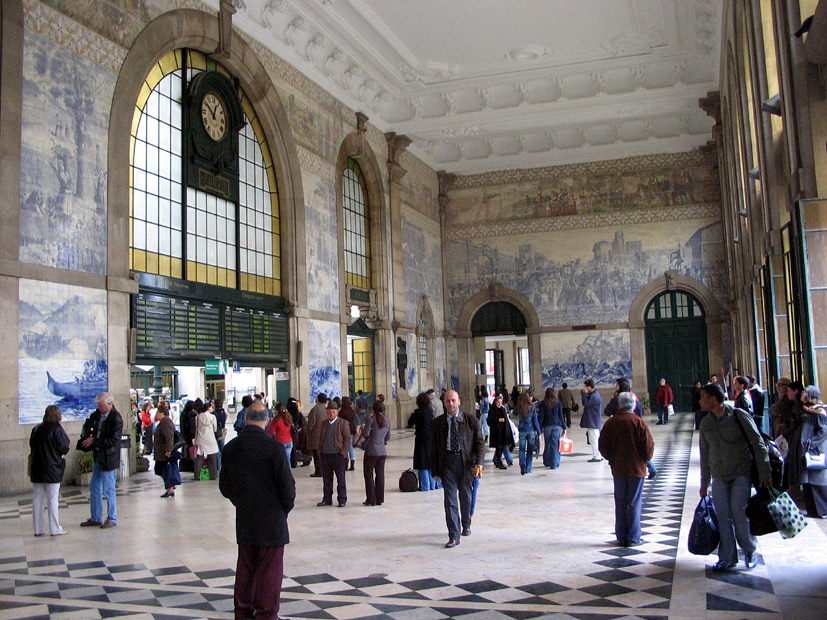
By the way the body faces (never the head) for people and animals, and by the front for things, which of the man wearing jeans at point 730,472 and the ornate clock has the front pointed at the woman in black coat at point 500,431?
the ornate clock

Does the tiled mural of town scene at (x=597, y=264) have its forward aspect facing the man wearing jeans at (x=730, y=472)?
yes

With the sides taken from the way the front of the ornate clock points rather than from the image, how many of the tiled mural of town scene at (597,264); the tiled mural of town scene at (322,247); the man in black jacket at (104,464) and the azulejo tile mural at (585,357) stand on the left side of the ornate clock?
3

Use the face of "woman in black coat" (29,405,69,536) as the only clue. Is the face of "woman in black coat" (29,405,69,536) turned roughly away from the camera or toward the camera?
away from the camera

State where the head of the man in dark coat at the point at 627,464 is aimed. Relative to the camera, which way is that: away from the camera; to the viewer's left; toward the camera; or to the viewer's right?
away from the camera

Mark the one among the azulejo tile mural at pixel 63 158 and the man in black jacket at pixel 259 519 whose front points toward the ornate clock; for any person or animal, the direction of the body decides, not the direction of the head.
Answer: the man in black jacket

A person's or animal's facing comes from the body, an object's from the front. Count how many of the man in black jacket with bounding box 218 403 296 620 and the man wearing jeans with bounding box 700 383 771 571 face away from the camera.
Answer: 1

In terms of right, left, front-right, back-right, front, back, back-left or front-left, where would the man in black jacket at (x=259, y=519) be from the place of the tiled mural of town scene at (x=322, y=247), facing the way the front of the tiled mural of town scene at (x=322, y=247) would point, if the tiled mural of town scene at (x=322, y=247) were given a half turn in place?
back-left

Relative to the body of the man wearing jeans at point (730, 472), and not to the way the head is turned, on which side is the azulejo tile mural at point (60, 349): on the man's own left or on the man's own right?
on the man's own right

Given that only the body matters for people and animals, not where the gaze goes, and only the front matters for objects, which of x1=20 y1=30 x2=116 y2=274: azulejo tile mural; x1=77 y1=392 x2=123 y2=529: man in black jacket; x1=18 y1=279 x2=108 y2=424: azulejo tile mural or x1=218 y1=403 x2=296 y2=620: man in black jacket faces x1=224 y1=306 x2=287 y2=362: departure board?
x1=218 y1=403 x2=296 y2=620: man in black jacket

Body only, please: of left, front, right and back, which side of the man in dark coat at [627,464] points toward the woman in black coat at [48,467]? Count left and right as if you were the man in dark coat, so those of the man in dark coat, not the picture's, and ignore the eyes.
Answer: left

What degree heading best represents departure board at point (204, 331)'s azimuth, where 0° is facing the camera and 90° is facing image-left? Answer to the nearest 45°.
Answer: approximately 315°

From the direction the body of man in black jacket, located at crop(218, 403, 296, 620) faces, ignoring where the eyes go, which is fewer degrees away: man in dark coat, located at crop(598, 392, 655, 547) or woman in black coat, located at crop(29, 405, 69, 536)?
the woman in black coat

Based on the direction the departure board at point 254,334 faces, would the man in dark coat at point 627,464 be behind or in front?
in front

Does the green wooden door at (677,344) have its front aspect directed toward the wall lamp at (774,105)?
yes

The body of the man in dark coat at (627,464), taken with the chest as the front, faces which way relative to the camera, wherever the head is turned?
away from the camera

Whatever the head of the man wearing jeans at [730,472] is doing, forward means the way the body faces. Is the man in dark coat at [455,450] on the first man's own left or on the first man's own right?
on the first man's own right
